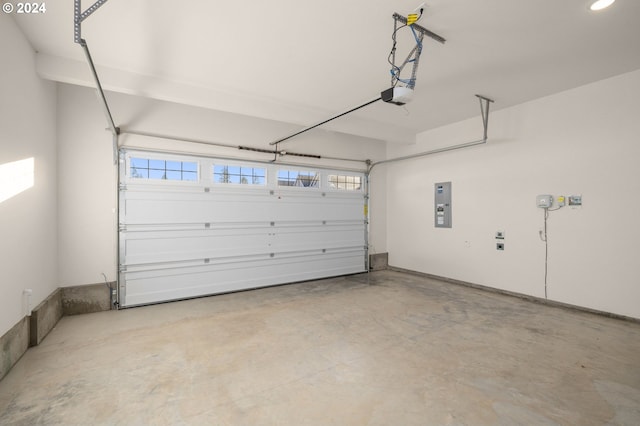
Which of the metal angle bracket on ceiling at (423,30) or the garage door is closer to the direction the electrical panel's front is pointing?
the garage door

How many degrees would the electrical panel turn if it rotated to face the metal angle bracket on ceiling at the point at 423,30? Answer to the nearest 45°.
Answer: approximately 45° to its left

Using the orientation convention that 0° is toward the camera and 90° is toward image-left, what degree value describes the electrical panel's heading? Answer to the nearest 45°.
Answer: approximately 45°

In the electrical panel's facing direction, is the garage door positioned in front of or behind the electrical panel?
in front

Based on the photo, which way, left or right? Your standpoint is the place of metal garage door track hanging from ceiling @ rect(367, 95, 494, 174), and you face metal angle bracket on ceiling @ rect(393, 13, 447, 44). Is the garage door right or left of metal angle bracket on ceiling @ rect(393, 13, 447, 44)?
right

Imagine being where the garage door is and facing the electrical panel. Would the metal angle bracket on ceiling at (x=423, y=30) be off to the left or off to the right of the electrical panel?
right
